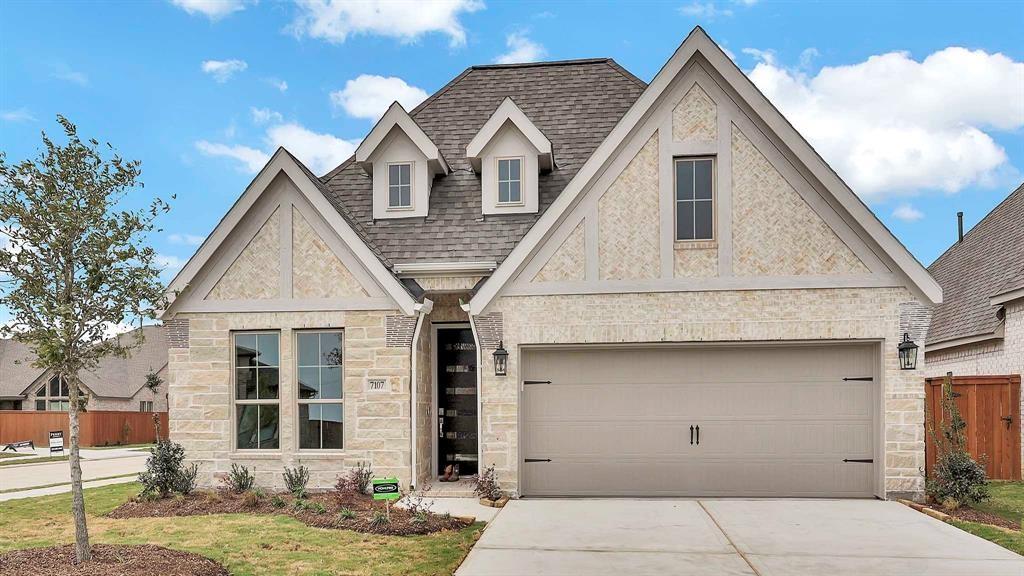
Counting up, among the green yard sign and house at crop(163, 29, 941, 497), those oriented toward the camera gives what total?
2

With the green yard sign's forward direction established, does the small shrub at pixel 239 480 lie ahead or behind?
behind

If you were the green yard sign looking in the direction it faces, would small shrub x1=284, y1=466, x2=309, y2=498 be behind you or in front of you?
behind

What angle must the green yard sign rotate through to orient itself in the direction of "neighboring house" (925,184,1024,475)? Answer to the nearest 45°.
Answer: approximately 135° to its left

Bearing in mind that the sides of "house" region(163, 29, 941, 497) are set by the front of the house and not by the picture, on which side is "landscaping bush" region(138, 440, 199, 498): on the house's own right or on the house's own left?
on the house's own right

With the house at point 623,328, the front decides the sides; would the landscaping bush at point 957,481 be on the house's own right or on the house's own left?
on the house's own left

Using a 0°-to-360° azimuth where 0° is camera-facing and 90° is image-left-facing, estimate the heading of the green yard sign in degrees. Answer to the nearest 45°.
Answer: approximately 0°
